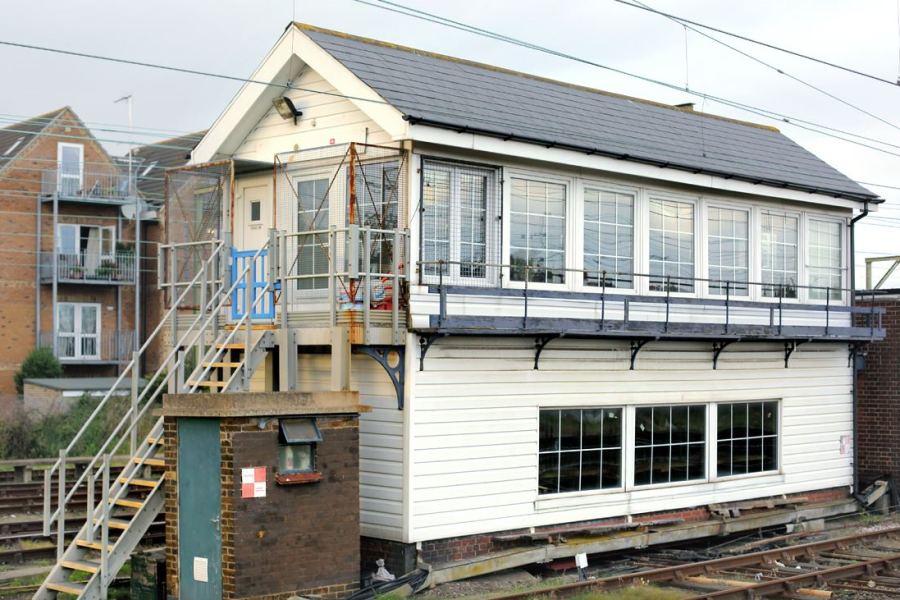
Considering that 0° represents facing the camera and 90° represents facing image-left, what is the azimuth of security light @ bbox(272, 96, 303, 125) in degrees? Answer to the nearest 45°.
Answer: approximately 45°

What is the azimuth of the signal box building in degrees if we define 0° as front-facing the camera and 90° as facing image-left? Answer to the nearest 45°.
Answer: approximately 315°

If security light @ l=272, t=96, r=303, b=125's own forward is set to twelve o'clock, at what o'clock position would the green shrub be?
The green shrub is roughly at 4 o'clock from the security light.

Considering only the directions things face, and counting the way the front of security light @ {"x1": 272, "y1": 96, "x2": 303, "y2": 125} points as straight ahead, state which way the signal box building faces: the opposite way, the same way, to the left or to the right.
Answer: to the left

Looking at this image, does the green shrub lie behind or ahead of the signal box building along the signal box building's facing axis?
behind
